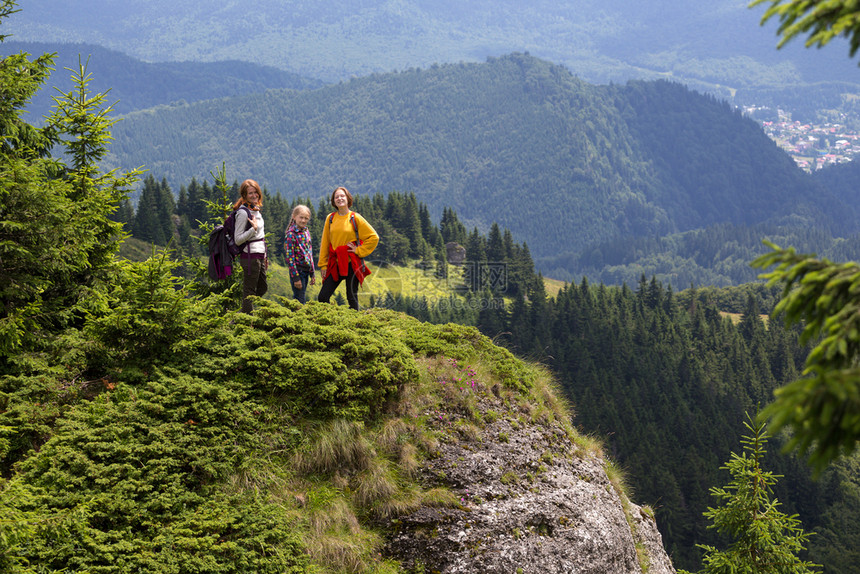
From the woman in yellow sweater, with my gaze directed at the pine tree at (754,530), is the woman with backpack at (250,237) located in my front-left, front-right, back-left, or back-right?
back-right

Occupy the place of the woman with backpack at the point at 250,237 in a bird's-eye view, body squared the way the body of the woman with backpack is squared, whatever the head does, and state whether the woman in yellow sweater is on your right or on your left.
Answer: on your left

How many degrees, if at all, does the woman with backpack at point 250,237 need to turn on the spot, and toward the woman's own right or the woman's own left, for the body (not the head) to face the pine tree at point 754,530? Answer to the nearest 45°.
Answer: approximately 45° to the woman's own left

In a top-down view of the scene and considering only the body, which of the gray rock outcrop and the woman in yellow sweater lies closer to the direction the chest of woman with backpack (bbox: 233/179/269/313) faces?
the gray rock outcrop

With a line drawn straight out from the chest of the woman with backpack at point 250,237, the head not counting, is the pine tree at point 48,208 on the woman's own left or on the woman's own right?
on the woman's own right

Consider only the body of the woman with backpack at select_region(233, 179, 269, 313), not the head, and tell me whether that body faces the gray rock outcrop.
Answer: yes

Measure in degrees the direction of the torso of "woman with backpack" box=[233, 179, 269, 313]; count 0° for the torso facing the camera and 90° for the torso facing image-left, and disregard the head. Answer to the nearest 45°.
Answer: approximately 315°

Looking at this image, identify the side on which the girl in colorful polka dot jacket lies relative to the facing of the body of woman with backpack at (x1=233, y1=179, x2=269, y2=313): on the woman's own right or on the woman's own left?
on the woman's own left
